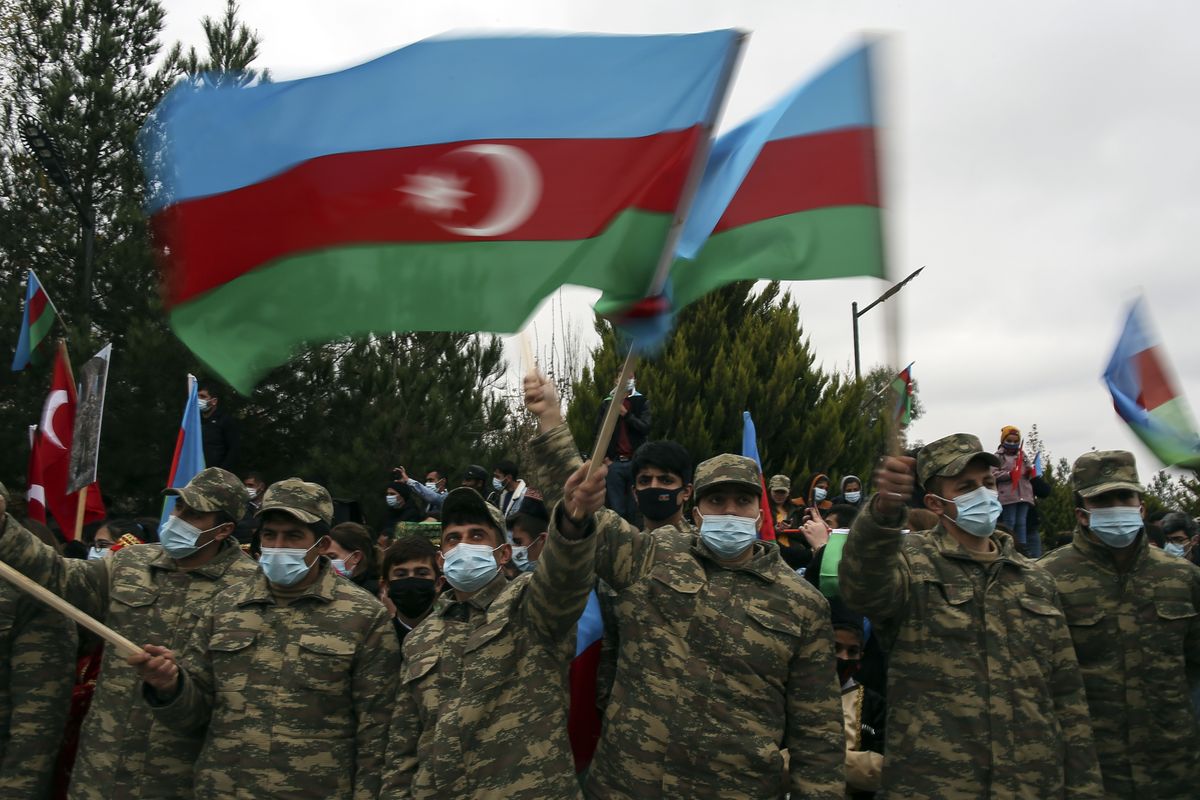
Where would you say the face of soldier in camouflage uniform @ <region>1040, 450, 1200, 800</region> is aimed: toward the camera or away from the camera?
toward the camera

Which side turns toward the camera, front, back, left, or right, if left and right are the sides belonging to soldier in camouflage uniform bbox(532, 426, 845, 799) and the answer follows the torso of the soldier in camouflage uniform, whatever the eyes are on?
front

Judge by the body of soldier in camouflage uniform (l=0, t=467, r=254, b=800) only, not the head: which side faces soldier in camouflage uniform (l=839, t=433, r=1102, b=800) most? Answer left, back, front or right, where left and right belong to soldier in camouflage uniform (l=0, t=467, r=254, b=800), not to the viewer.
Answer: left

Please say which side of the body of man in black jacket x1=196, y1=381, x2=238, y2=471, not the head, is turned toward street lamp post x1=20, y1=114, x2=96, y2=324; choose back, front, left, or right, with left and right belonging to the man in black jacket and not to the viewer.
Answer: right

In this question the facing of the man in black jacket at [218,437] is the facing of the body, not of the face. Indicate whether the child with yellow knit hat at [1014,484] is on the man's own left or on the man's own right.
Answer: on the man's own left

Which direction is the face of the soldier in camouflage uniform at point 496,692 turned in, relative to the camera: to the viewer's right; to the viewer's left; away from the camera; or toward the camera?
toward the camera

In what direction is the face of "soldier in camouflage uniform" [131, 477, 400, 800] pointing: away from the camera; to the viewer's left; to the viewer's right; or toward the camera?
toward the camera

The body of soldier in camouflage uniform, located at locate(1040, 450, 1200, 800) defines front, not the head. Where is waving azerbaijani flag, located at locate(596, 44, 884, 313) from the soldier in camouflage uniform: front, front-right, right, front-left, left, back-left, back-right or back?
front-right

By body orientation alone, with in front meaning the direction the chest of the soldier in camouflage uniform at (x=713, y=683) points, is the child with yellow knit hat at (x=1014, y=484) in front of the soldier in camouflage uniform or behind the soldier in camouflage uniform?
behind

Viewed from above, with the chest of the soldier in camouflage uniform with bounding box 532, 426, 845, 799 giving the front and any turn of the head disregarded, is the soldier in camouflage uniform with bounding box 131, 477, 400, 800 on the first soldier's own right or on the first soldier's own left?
on the first soldier's own right

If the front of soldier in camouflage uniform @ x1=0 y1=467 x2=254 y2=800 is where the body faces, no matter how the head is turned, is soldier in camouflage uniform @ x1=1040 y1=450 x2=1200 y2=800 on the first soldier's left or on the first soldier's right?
on the first soldier's left
